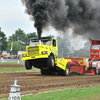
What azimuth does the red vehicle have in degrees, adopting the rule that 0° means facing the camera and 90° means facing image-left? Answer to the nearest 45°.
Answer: approximately 45°

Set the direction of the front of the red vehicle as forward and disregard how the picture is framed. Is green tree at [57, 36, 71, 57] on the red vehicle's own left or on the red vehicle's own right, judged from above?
on the red vehicle's own right
